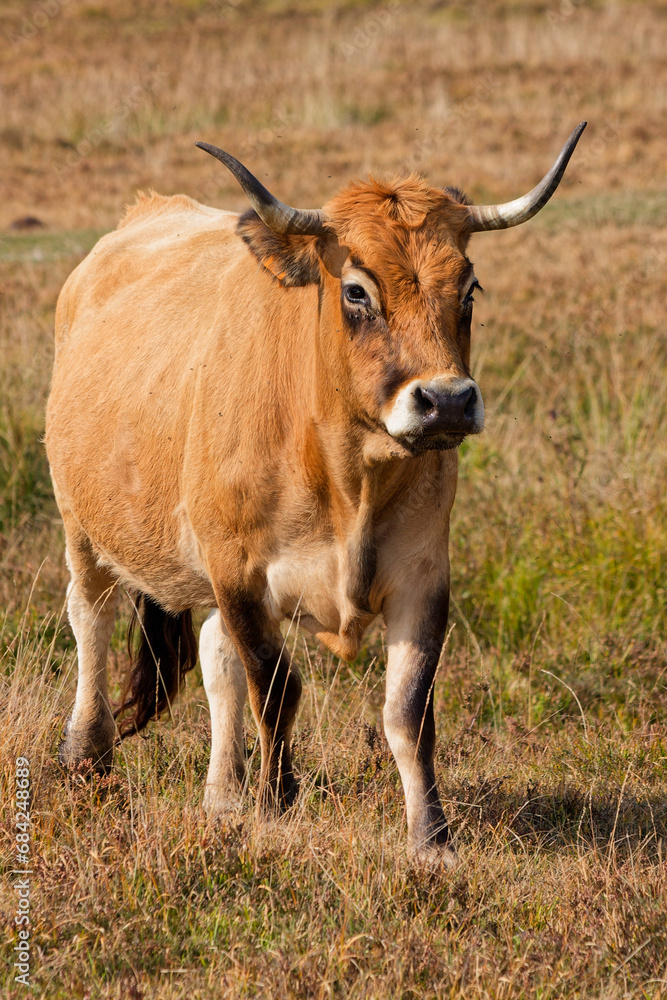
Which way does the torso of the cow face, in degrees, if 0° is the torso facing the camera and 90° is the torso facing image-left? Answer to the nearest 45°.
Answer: approximately 315°
